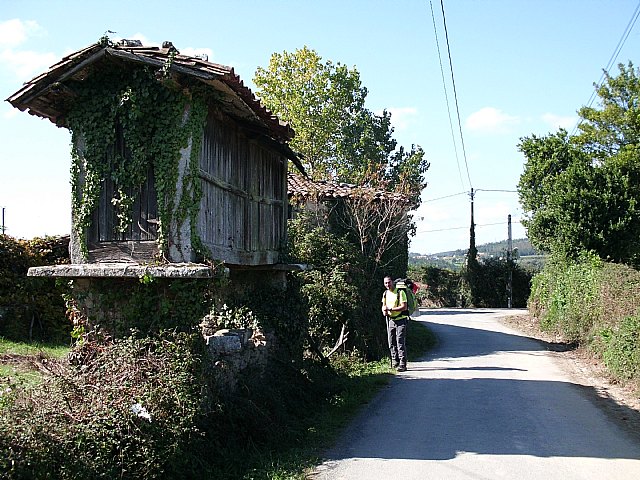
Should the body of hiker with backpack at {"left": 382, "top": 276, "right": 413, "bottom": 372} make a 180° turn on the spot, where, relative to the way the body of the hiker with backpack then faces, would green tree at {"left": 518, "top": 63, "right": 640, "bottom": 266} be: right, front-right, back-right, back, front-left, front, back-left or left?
front

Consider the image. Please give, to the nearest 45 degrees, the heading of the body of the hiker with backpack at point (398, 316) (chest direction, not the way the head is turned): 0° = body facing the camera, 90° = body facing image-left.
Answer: approximately 45°

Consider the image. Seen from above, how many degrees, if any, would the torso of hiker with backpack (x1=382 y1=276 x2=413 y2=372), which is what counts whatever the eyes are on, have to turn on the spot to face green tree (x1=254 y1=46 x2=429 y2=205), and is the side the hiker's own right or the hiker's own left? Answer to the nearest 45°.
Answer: approximately 135° to the hiker's own right

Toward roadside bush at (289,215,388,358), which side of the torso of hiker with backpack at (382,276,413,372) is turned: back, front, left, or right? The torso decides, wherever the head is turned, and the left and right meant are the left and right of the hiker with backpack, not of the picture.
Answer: right

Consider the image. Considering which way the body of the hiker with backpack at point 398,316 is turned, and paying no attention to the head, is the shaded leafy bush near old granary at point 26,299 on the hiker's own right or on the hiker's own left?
on the hiker's own right

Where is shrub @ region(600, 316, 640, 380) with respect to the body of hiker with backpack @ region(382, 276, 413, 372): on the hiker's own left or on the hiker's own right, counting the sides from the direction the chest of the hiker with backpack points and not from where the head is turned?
on the hiker's own left

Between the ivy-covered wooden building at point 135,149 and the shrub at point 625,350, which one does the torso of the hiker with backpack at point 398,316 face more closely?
the ivy-covered wooden building

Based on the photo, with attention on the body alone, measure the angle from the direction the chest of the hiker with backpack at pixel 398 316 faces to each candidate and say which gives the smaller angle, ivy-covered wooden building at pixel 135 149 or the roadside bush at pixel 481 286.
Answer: the ivy-covered wooden building

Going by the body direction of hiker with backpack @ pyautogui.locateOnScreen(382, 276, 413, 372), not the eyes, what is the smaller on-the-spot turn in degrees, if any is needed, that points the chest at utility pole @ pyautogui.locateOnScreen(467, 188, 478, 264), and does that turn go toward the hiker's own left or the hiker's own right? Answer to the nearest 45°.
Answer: approximately 135° to the hiker's own right

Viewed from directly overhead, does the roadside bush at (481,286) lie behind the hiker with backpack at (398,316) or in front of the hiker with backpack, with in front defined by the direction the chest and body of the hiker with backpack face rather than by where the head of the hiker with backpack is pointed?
behind

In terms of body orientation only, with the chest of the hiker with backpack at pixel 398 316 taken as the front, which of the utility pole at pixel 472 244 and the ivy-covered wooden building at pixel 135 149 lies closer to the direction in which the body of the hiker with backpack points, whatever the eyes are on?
the ivy-covered wooden building
